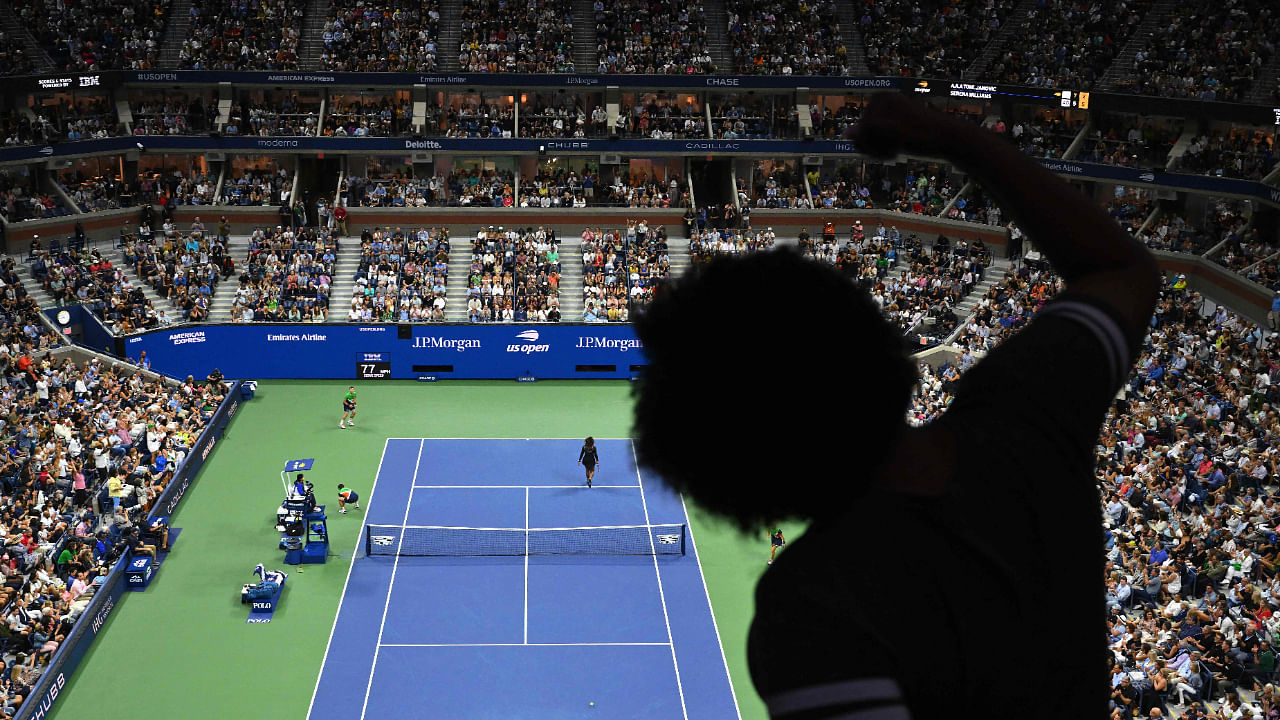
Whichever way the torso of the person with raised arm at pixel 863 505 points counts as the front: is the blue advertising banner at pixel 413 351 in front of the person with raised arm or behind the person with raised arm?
in front

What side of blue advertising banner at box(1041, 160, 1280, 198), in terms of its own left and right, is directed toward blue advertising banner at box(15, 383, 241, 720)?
front

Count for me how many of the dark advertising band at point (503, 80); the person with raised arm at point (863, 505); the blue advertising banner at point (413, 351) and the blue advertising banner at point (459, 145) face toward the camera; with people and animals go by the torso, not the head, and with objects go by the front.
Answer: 3

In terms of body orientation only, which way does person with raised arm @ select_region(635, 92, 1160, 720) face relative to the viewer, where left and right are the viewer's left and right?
facing away from the viewer and to the left of the viewer

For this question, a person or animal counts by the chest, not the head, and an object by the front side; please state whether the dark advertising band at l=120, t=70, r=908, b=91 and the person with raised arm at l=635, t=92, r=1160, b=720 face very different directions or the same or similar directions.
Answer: very different directions

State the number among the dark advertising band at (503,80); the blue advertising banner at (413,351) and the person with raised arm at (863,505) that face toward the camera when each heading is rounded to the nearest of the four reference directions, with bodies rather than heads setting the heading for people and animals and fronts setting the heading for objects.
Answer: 2

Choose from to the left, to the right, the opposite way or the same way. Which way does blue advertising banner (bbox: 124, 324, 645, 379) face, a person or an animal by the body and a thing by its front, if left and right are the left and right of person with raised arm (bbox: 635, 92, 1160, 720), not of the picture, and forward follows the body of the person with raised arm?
the opposite way

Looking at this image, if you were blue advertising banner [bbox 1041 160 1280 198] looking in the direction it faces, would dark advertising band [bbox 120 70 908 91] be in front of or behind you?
in front

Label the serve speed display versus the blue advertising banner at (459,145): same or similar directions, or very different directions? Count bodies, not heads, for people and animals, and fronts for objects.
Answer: same or similar directions

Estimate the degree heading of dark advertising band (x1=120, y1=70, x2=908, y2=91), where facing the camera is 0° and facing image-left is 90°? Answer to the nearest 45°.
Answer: approximately 0°

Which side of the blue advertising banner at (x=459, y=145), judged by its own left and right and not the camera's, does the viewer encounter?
front

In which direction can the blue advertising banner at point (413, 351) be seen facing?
toward the camera

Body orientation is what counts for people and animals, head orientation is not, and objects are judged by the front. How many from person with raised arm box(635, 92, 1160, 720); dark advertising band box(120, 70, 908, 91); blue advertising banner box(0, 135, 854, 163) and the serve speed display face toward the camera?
3

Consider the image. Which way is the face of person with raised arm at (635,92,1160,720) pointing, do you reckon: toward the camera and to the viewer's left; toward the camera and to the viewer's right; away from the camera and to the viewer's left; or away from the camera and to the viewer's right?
away from the camera and to the viewer's left

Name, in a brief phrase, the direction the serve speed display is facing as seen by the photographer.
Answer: facing the viewer

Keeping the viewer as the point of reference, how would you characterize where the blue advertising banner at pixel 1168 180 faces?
facing the viewer and to the left of the viewer

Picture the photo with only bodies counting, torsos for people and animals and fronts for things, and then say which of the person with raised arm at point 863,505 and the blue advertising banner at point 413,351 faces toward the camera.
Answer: the blue advertising banner
